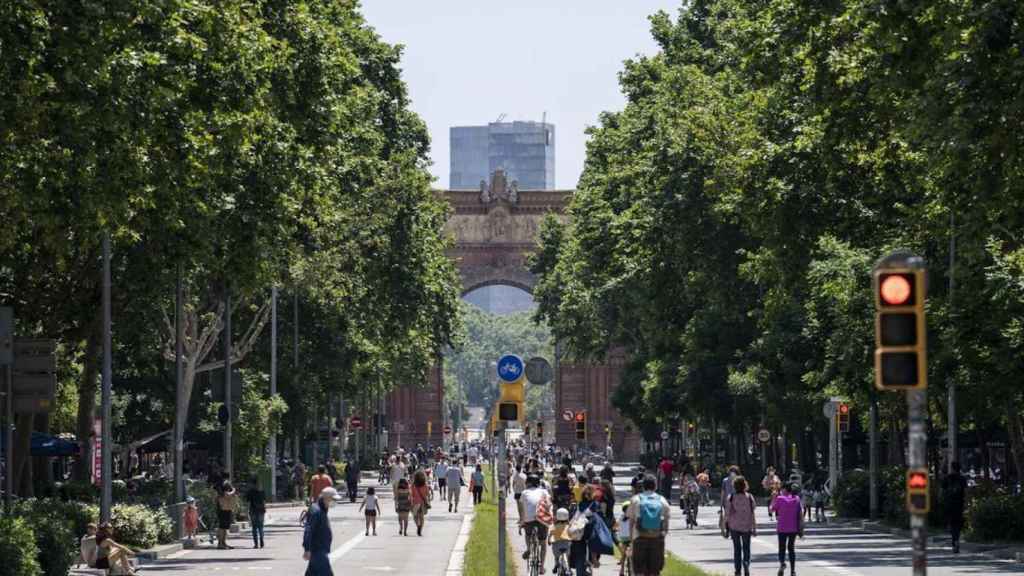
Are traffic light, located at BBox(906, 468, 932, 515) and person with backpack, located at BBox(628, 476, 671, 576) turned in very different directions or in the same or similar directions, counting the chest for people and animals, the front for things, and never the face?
very different directions

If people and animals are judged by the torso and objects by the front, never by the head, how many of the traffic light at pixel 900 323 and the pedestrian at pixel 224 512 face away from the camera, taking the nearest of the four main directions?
0

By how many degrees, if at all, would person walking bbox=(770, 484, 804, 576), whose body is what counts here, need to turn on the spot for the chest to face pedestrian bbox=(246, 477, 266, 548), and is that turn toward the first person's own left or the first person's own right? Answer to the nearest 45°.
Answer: approximately 45° to the first person's own left

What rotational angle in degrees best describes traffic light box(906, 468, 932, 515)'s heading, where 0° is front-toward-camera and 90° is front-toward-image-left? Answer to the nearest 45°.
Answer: approximately 0°

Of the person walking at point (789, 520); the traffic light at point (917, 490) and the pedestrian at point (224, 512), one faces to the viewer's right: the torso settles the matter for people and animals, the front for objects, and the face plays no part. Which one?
the pedestrian

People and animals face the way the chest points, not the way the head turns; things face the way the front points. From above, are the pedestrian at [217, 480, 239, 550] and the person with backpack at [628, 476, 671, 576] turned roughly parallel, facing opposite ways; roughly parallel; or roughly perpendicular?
roughly perpendicular

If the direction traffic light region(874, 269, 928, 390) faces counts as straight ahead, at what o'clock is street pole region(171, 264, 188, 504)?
The street pole is roughly at 5 o'clock from the traffic light.

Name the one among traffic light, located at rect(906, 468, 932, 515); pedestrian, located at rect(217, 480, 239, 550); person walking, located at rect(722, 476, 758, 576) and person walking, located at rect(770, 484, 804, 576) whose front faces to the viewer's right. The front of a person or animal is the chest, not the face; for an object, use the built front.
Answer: the pedestrian

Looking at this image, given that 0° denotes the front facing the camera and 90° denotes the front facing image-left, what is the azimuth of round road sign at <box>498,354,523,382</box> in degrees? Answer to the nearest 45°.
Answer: approximately 0°
